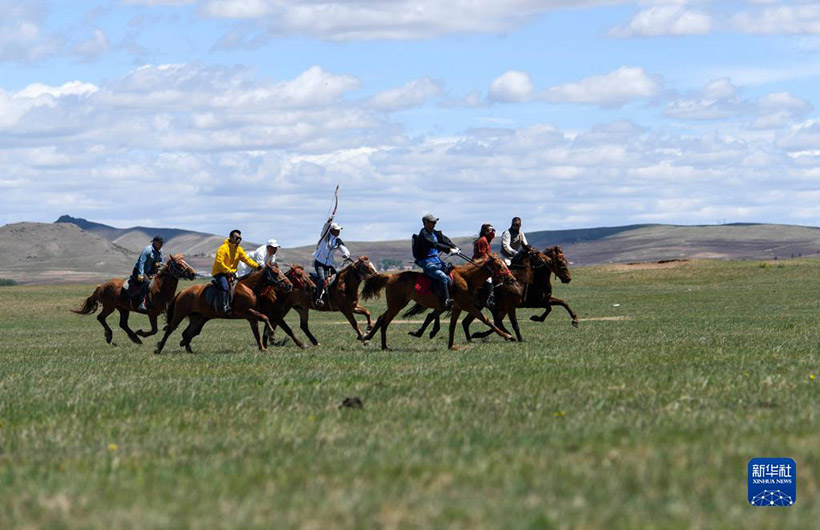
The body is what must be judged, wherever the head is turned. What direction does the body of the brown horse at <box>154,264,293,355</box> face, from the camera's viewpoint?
to the viewer's right

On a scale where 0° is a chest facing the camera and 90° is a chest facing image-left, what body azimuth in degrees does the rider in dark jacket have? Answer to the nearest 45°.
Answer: approximately 315°

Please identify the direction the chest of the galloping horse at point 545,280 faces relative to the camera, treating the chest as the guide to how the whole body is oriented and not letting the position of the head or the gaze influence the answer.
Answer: to the viewer's right

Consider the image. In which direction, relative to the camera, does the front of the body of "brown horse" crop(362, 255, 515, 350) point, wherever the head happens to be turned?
to the viewer's right

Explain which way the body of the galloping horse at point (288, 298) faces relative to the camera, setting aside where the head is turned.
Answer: to the viewer's right

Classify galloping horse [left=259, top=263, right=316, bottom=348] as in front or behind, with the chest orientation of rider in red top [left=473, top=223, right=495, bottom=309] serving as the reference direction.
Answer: behind

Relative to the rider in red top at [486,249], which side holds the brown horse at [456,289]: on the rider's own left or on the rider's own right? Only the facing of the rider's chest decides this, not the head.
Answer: on the rider's own right

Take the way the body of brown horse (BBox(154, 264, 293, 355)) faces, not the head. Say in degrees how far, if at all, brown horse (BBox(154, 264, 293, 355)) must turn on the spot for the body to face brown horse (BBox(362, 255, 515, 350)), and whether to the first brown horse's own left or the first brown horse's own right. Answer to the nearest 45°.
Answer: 0° — it already faces it

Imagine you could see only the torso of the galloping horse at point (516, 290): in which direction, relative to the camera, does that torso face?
to the viewer's right

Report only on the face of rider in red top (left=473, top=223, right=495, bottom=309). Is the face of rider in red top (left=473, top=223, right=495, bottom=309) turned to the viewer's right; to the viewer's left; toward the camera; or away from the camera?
to the viewer's right

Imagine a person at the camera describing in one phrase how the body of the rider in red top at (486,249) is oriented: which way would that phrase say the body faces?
to the viewer's right
